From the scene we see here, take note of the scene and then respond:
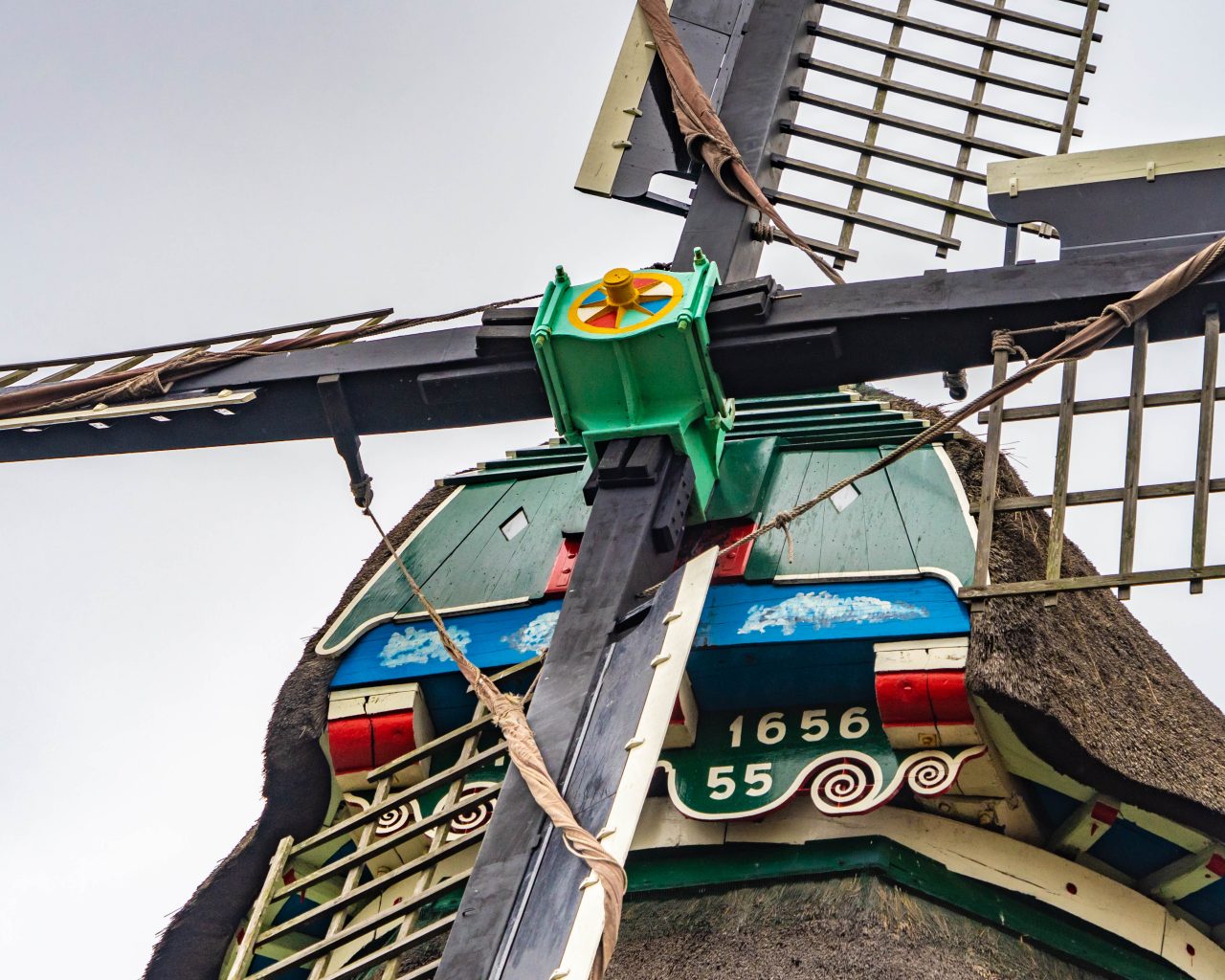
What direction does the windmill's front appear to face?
toward the camera
